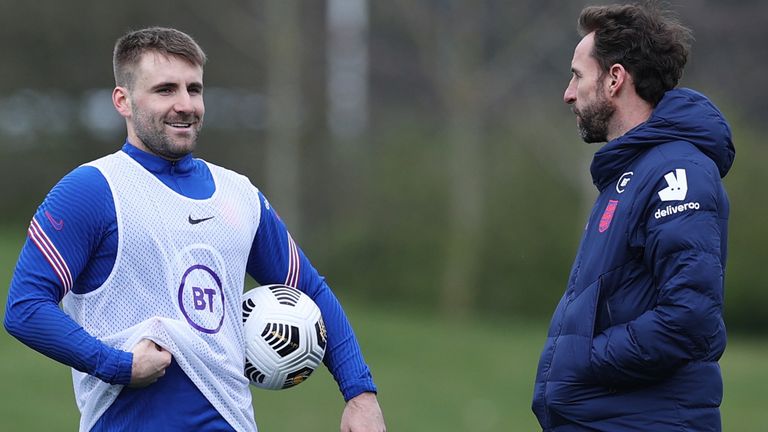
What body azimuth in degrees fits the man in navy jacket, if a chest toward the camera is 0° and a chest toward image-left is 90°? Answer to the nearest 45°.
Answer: approximately 90°

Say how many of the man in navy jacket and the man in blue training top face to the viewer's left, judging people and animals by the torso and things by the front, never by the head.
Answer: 1

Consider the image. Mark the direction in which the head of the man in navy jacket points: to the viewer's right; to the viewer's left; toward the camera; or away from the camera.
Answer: to the viewer's left

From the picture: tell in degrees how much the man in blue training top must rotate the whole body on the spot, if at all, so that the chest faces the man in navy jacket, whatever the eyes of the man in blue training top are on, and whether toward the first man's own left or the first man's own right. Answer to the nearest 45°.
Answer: approximately 45° to the first man's own left

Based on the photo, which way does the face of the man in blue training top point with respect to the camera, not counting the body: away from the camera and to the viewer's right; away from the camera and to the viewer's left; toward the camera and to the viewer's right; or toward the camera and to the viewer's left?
toward the camera and to the viewer's right

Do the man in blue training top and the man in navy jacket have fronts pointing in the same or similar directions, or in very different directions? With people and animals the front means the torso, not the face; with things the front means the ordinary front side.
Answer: very different directions

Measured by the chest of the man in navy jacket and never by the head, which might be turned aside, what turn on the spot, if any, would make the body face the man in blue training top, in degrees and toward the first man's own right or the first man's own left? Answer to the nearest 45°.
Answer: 0° — they already face them
